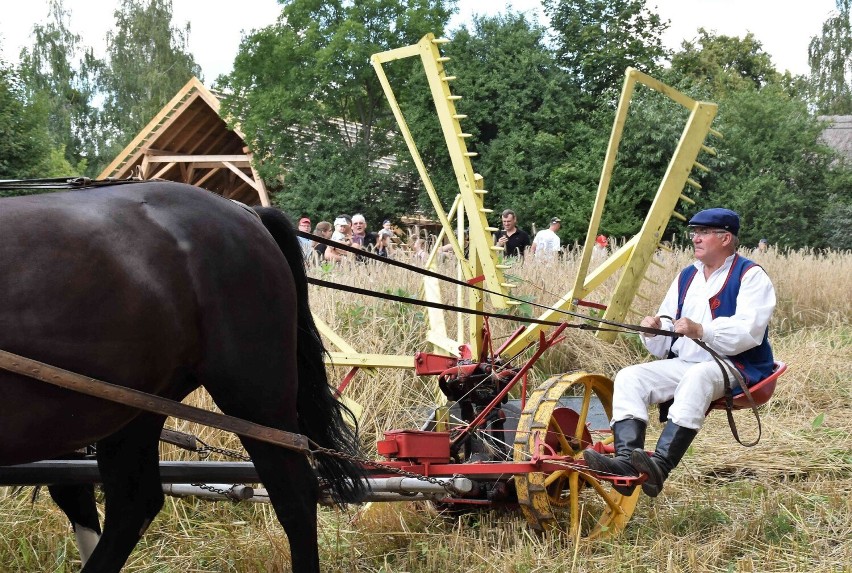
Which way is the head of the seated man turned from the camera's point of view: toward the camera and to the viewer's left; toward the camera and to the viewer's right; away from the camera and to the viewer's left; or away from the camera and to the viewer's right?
toward the camera and to the viewer's left

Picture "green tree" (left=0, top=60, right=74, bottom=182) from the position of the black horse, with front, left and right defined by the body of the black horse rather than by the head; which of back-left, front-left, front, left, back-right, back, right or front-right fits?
right

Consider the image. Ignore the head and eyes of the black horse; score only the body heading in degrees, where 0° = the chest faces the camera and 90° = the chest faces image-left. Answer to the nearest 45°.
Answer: approximately 90°

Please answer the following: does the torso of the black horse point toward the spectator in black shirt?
no

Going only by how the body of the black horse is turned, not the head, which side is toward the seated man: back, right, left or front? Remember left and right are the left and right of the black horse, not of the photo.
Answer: back

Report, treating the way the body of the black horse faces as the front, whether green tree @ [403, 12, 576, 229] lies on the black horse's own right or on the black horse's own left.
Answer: on the black horse's own right

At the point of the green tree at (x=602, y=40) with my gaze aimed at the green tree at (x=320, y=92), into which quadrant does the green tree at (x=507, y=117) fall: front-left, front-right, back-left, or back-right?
front-left

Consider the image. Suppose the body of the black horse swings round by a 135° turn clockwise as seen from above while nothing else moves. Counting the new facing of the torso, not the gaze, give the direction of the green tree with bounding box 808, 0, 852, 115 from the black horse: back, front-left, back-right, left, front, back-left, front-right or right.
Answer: front

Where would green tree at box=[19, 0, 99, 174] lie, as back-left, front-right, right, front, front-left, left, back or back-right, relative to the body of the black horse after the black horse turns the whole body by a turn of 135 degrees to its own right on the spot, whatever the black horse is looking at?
front-left

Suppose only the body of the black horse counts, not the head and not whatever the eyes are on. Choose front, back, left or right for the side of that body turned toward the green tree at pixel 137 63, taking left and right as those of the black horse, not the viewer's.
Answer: right

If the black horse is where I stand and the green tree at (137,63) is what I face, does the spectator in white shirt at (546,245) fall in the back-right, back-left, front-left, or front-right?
front-right

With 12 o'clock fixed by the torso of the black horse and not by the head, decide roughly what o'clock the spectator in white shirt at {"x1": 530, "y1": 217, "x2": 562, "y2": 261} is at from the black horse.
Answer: The spectator in white shirt is roughly at 4 o'clock from the black horse.

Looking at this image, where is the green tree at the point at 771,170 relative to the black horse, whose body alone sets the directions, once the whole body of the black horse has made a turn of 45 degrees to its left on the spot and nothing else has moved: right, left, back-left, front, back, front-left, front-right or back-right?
back
